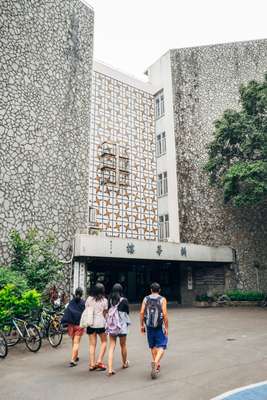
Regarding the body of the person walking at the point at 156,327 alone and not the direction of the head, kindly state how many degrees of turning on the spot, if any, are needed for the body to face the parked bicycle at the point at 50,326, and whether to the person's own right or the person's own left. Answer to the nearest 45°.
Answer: approximately 45° to the person's own left

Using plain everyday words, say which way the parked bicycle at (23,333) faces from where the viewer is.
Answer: facing away from the viewer and to the left of the viewer

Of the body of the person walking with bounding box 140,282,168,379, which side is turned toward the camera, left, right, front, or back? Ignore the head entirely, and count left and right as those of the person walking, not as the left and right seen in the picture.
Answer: back

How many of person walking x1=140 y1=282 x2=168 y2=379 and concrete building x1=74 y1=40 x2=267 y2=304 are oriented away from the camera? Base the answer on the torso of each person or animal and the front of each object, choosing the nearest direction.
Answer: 1

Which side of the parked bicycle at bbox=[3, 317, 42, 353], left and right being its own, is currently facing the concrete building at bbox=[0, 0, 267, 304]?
right

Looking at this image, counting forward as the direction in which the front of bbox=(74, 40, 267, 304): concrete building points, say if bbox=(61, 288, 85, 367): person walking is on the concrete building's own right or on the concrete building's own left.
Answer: on the concrete building's own right

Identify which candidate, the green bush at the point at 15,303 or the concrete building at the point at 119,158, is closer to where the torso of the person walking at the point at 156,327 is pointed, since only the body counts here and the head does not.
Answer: the concrete building

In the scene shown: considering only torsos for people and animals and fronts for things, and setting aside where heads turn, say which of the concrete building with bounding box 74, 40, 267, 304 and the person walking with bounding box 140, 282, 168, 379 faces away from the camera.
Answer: the person walking

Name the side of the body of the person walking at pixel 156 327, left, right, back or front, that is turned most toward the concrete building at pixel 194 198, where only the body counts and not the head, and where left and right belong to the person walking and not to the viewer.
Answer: front

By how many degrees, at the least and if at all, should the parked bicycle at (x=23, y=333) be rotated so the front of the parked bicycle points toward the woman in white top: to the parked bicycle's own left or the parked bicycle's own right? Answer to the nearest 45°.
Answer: approximately 180°

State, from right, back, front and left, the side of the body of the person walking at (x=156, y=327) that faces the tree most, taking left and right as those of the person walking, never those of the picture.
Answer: front

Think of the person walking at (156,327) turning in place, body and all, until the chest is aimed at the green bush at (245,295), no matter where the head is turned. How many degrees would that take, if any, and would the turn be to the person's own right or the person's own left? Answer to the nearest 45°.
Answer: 0° — they already face it

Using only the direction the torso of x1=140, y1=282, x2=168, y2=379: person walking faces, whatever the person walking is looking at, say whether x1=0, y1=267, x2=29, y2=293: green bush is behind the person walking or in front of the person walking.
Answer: in front

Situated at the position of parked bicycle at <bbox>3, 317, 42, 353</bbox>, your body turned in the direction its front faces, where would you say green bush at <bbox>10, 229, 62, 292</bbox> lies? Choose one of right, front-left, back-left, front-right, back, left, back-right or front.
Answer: front-right
